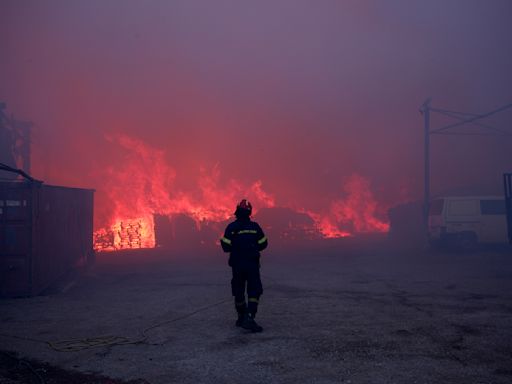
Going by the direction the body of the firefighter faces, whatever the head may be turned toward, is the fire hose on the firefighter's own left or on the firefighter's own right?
on the firefighter's own left

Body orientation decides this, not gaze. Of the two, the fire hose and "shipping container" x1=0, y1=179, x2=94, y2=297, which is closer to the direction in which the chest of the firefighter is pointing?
the shipping container

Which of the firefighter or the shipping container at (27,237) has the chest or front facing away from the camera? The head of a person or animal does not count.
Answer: the firefighter

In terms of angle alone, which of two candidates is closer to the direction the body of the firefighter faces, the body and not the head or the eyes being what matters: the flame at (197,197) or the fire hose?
the flame

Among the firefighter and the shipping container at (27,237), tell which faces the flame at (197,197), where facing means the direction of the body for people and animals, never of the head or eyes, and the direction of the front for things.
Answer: the firefighter

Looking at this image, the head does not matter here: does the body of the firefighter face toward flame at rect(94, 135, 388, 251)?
yes

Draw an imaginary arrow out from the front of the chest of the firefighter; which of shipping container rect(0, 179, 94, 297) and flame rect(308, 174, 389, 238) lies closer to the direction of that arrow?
the flame

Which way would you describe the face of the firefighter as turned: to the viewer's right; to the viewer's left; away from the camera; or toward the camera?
away from the camera

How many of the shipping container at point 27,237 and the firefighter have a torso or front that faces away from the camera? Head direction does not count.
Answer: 1

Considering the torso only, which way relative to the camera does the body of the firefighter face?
away from the camera
